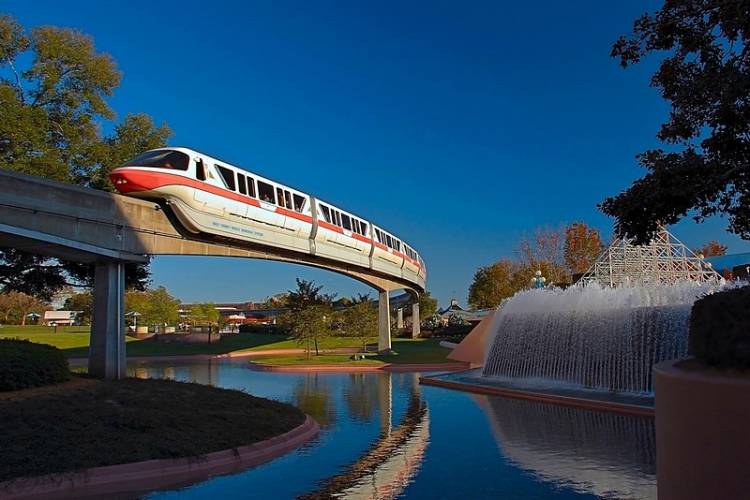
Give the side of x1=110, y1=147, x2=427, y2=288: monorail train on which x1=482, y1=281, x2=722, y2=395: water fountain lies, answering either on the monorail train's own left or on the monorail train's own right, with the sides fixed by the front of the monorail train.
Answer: on the monorail train's own left

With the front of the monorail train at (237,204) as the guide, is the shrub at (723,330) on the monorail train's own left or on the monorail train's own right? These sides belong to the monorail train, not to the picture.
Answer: on the monorail train's own left

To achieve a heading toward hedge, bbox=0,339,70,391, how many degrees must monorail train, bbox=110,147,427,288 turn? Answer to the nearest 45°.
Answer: approximately 45° to its left

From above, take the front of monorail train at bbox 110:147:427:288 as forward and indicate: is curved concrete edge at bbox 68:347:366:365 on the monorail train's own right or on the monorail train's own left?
on the monorail train's own right

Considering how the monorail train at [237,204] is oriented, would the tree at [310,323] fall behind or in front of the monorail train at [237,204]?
behind

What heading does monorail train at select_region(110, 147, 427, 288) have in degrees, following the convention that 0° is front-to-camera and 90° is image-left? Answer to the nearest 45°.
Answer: approximately 45°
